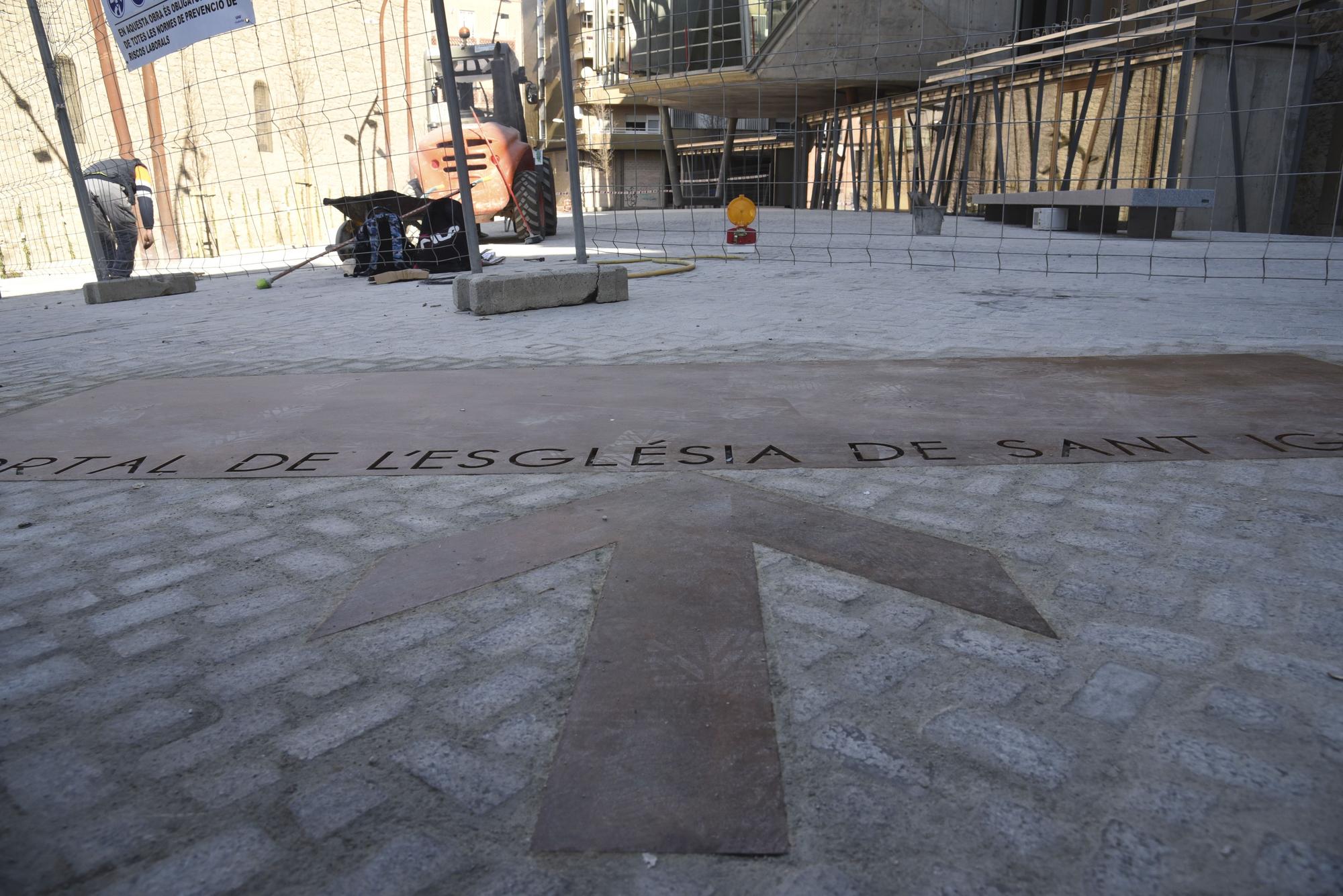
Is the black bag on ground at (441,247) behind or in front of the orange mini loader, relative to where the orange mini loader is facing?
behind

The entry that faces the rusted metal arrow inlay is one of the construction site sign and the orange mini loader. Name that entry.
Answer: the construction site sign

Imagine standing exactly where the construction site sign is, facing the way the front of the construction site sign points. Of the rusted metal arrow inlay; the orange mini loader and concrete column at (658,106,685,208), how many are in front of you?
1

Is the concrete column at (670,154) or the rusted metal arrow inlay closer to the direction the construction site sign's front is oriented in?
the rusted metal arrow inlay

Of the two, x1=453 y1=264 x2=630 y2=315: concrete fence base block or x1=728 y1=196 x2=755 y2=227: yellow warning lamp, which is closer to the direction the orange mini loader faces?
the yellow warning lamp

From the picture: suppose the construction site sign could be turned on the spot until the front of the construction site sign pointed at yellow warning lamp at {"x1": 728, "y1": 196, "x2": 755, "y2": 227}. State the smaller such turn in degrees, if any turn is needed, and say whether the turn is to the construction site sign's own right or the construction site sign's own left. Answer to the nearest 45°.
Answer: approximately 90° to the construction site sign's own left

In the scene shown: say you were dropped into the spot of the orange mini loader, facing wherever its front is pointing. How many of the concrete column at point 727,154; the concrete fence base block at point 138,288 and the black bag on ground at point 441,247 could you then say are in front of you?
1

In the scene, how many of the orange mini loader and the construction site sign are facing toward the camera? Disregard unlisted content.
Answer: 1

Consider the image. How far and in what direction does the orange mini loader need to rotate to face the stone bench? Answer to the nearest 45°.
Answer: approximately 45° to its right

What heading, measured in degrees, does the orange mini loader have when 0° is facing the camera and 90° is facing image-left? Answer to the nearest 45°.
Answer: approximately 225°

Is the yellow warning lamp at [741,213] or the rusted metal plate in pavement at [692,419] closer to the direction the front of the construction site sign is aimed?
the rusted metal plate in pavement
